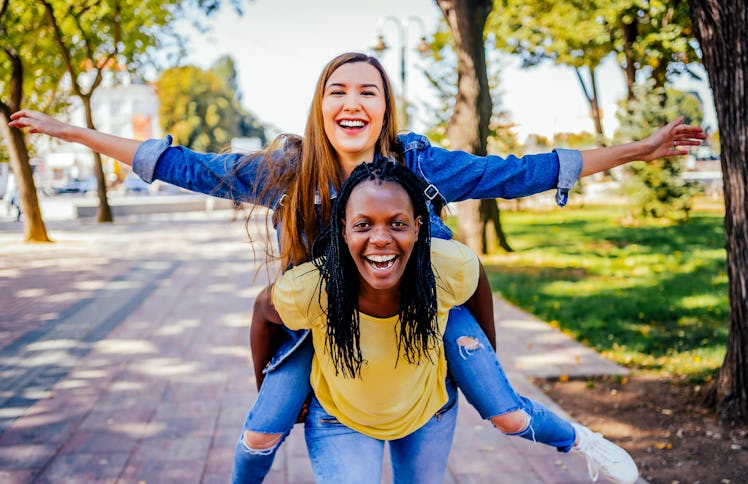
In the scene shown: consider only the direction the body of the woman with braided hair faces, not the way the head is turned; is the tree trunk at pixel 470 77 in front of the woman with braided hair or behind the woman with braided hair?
behind

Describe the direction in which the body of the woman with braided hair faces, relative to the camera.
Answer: toward the camera

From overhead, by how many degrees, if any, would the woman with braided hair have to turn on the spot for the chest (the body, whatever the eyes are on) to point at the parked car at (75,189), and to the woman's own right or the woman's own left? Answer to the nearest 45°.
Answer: approximately 135° to the woman's own right
